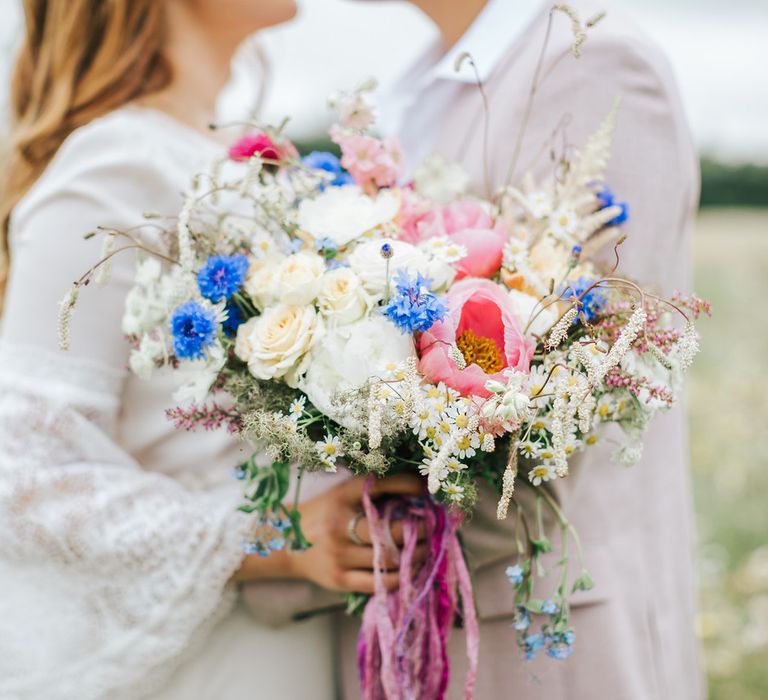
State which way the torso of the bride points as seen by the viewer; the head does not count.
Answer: to the viewer's right

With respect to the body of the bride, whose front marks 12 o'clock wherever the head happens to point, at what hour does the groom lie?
The groom is roughly at 12 o'clock from the bride.
